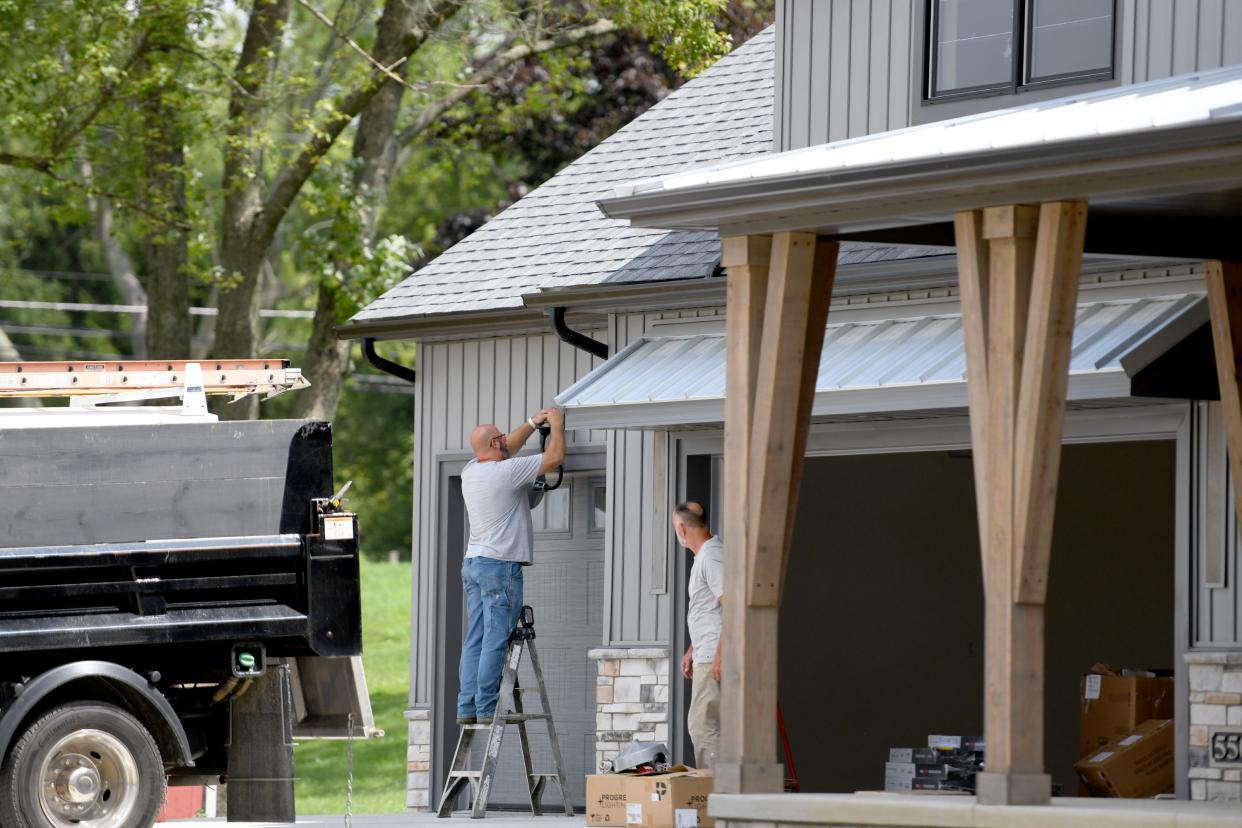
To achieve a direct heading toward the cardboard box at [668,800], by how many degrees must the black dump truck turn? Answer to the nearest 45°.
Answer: approximately 180°

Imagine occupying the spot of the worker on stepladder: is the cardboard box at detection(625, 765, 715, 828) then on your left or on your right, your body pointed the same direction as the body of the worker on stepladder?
on your right

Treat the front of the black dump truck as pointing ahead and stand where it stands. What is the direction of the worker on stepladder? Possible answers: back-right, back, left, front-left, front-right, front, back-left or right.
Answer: back-right

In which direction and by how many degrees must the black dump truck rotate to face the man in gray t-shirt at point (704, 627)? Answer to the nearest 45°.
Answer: approximately 180°

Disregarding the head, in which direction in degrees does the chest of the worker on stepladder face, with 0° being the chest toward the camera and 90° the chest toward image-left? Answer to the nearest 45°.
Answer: approximately 225°

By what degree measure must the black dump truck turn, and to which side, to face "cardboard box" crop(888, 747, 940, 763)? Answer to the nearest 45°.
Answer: approximately 180°

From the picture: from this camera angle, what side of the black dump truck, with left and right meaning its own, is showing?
left

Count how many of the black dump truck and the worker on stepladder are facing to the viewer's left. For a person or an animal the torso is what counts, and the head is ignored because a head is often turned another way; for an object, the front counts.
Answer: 1

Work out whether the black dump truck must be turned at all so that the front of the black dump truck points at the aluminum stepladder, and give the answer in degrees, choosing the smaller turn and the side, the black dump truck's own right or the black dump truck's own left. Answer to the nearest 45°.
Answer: approximately 135° to the black dump truck's own right

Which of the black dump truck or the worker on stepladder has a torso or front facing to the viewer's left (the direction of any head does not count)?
the black dump truck

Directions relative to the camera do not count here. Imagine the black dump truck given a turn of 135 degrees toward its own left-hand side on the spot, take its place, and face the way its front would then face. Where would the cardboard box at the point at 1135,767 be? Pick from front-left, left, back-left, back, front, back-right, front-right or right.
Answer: front-left
